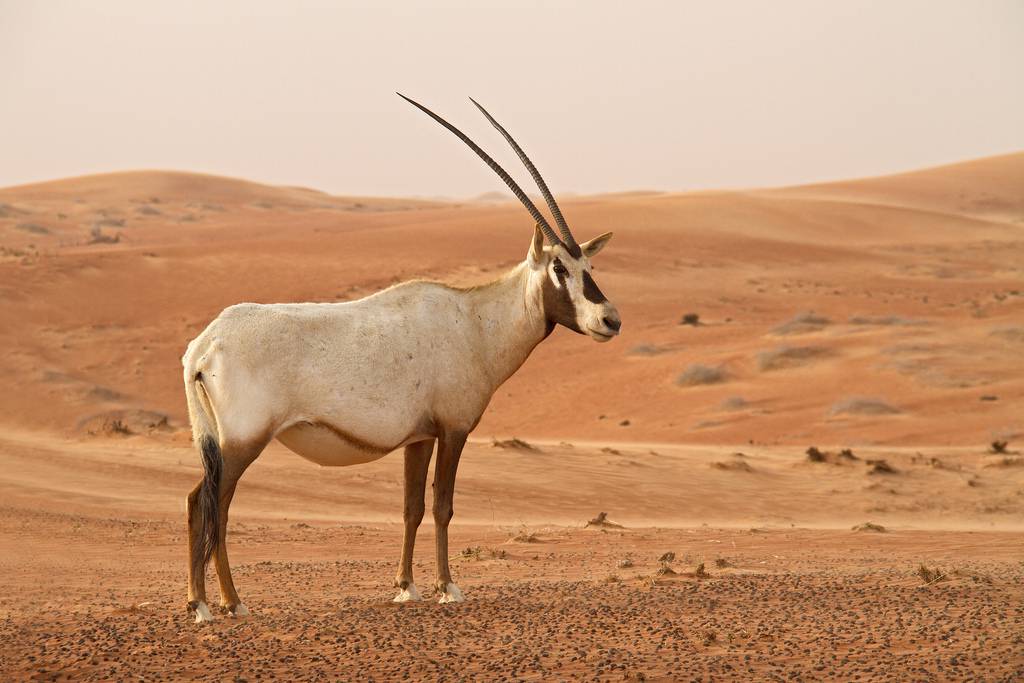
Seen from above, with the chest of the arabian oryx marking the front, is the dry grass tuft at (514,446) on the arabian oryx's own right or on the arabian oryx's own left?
on the arabian oryx's own left

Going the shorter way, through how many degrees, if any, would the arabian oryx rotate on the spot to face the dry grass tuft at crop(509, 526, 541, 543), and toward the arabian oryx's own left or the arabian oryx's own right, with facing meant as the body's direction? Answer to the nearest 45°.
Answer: approximately 90° to the arabian oryx's own left

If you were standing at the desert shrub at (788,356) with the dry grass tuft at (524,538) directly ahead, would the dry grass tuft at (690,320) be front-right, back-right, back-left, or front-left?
back-right

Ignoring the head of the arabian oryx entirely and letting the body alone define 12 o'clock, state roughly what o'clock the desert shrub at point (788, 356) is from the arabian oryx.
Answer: The desert shrub is roughly at 10 o'clock from the arabian oryx.

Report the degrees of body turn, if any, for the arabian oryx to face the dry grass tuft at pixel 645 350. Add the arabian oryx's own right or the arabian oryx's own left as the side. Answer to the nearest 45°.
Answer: approximately 90° to the arabian oryx's own left

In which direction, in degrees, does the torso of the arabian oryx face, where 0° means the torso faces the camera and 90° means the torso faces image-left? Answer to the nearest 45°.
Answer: approximately 270°

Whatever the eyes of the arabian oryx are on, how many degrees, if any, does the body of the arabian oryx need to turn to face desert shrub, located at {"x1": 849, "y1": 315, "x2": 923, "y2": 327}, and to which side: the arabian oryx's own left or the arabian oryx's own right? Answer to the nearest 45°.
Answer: approximately 45° to the arabian oryx's own left

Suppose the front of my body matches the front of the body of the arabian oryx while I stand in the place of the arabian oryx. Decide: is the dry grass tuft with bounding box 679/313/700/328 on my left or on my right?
on my left

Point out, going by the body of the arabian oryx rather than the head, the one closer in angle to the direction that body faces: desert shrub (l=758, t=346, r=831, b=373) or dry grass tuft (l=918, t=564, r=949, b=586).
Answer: the dry grass tuft

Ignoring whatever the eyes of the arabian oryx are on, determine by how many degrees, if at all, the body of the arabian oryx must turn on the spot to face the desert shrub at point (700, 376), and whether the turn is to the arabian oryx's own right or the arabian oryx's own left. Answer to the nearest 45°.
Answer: approximately 90° to the arabian oryx's own left

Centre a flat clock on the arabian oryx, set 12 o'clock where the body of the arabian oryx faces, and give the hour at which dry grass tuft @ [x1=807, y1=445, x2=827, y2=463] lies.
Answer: The dry grass tuft is roughly at 10 o'clock from the arabian oryx.

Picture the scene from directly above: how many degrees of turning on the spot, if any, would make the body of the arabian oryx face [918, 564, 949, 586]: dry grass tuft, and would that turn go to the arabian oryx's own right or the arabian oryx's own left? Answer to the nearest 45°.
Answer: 0° — it already faces it
